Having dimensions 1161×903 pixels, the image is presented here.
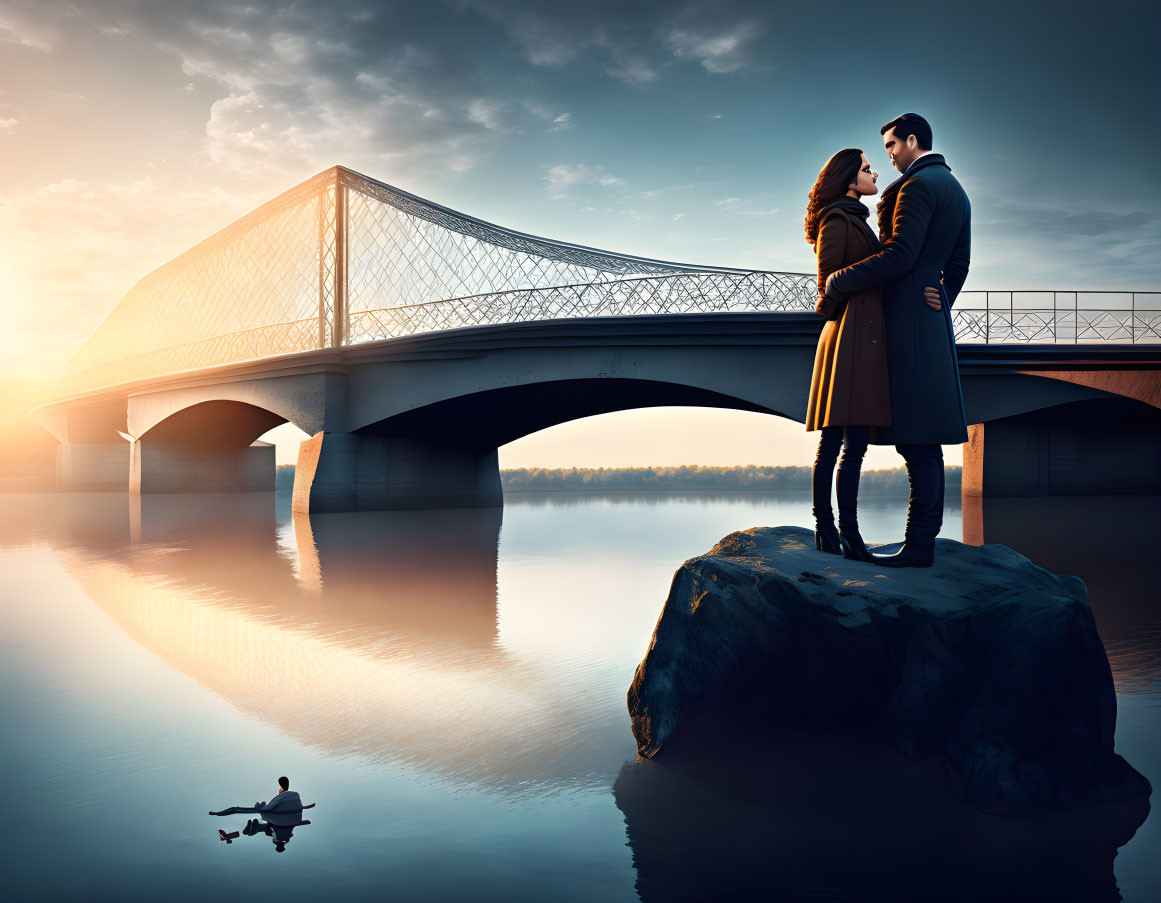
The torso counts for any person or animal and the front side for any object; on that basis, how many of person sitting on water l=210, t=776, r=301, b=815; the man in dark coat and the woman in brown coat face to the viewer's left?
2

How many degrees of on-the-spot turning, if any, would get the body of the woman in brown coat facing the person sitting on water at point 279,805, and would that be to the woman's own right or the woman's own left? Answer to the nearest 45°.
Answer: approximately 135° to the woman's own right

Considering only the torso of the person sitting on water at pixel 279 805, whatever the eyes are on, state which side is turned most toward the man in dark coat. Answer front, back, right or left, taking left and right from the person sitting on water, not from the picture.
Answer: back

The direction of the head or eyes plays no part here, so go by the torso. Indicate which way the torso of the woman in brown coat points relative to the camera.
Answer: to the viewer's right

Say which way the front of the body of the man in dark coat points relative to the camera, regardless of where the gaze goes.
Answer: to the viewer's left

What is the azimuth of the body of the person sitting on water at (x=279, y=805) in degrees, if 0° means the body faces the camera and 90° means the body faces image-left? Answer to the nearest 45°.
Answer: approximately 90°

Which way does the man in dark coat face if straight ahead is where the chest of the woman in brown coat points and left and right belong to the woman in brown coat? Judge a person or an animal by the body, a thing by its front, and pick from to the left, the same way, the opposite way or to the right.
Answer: the opposite way

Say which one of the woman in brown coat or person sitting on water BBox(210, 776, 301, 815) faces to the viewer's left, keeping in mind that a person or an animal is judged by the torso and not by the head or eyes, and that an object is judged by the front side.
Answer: the person sitting on water

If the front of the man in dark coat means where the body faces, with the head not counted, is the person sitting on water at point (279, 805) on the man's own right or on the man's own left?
on the man's own left

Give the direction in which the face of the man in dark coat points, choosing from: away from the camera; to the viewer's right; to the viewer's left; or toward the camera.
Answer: to the viewer's left

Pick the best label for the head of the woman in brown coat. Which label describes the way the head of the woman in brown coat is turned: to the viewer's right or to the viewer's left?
to the viewer's right

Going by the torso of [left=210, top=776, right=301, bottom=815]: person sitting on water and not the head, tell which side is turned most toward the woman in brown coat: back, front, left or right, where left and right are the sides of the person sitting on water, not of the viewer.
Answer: back
